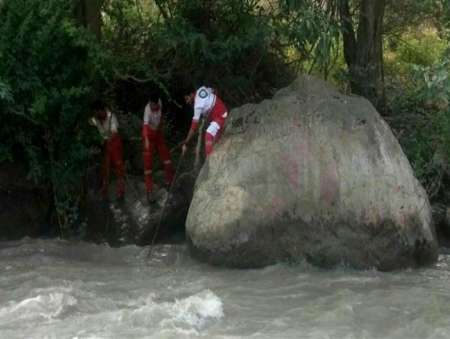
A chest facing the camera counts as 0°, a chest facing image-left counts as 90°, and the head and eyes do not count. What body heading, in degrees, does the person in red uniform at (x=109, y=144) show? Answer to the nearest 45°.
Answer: approximately 45°

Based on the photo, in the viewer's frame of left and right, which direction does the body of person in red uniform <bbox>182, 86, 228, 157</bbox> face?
facing to the left of the viewer

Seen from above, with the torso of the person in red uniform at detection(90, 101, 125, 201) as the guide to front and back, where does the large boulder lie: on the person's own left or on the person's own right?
on the person's own left

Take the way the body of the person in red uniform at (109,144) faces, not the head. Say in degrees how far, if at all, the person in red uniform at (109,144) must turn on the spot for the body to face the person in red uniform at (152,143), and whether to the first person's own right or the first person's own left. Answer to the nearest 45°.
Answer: approximately 135° to the first person's own left

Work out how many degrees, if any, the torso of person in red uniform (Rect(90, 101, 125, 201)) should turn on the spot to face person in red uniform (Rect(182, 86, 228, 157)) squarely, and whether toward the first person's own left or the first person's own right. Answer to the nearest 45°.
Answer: approximately 90° to the first person's own left

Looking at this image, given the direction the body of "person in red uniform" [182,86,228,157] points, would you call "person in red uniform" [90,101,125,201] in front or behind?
in front

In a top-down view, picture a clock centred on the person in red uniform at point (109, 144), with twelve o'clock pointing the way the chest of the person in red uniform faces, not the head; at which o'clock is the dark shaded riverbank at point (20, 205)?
The dark shaded riverbank is roughly at 2 o'clock from the person in red uniform.
